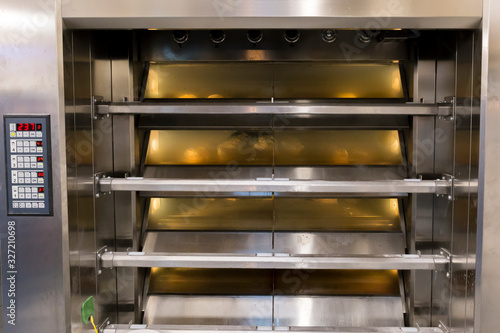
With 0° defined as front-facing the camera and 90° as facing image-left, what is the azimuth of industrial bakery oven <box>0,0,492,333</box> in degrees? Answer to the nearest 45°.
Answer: approximately 0°
